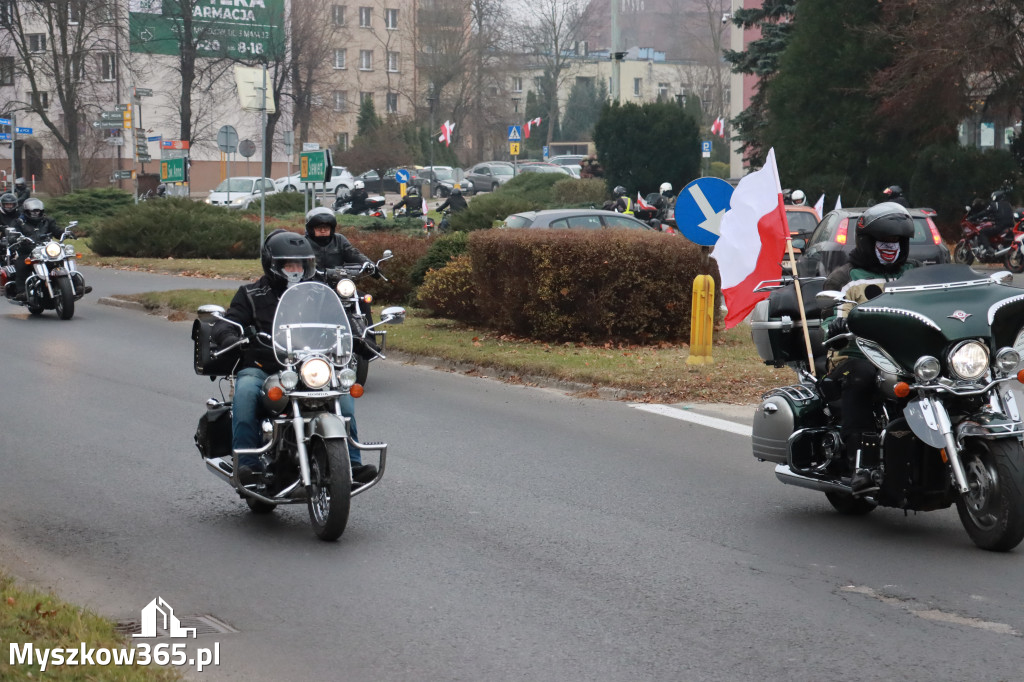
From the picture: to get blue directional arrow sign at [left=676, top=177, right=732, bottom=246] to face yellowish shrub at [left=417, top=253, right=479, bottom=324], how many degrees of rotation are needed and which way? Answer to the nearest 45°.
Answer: approximately 135° to its right

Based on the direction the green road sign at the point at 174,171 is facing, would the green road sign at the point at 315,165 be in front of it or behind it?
in front

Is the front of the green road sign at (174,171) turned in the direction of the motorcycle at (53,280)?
yes

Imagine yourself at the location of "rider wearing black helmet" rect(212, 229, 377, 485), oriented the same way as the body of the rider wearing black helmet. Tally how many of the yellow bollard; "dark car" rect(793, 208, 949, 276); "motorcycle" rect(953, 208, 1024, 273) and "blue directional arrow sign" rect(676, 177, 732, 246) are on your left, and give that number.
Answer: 4

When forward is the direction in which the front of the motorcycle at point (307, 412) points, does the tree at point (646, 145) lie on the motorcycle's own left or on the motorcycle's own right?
on the motorcycle's own left

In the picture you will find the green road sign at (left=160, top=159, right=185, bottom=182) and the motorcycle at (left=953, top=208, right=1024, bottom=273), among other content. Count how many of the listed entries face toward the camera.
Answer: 1

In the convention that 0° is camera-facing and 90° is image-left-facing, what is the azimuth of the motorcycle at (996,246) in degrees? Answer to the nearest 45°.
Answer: approximately 90°

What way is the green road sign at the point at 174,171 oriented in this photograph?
toward the camera
